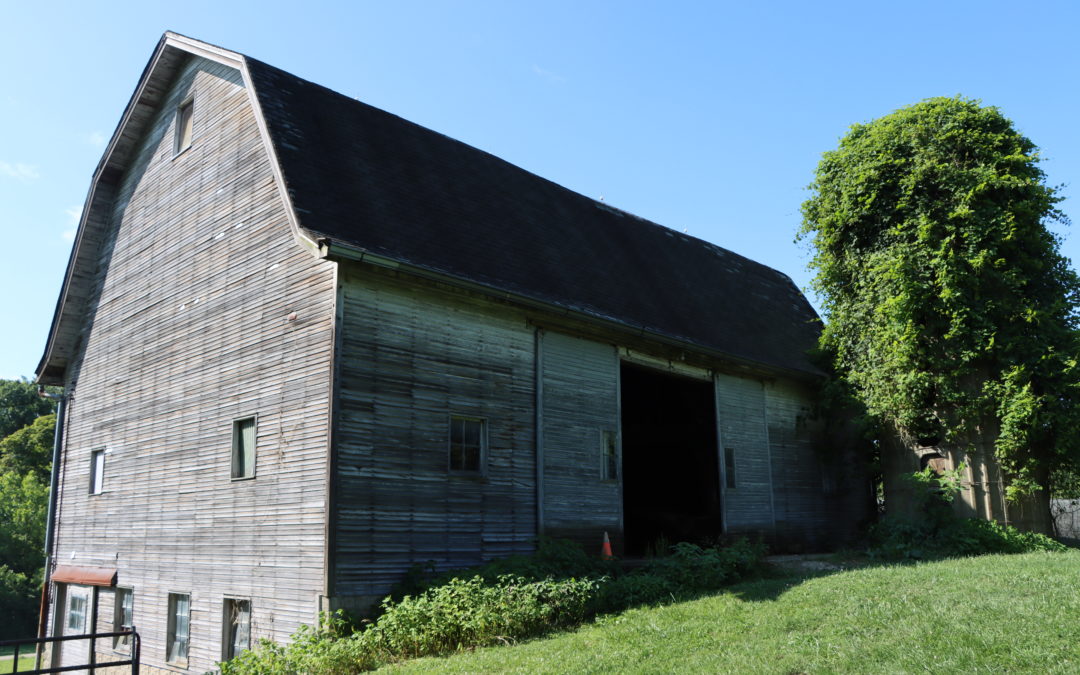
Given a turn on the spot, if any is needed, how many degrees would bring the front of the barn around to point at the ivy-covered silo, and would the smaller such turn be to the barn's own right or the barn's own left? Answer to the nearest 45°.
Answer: approximately 45° to the barn's own left

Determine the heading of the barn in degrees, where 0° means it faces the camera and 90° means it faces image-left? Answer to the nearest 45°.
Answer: approximately 315°

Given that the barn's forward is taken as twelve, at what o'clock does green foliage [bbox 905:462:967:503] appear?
The green foliage is roughly at 10 o'clock from the barn.

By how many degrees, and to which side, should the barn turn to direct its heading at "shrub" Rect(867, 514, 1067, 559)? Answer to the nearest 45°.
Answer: approximately 45° to its left
